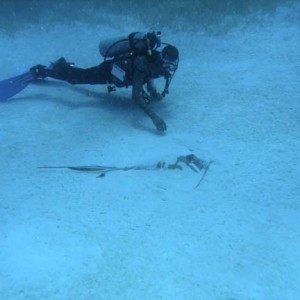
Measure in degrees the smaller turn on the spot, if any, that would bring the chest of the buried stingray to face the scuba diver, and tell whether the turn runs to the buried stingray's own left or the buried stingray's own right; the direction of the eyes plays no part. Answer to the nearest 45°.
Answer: approximately 90° to the buried stingray's own left

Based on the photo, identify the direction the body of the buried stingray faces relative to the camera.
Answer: to the viewer's right
